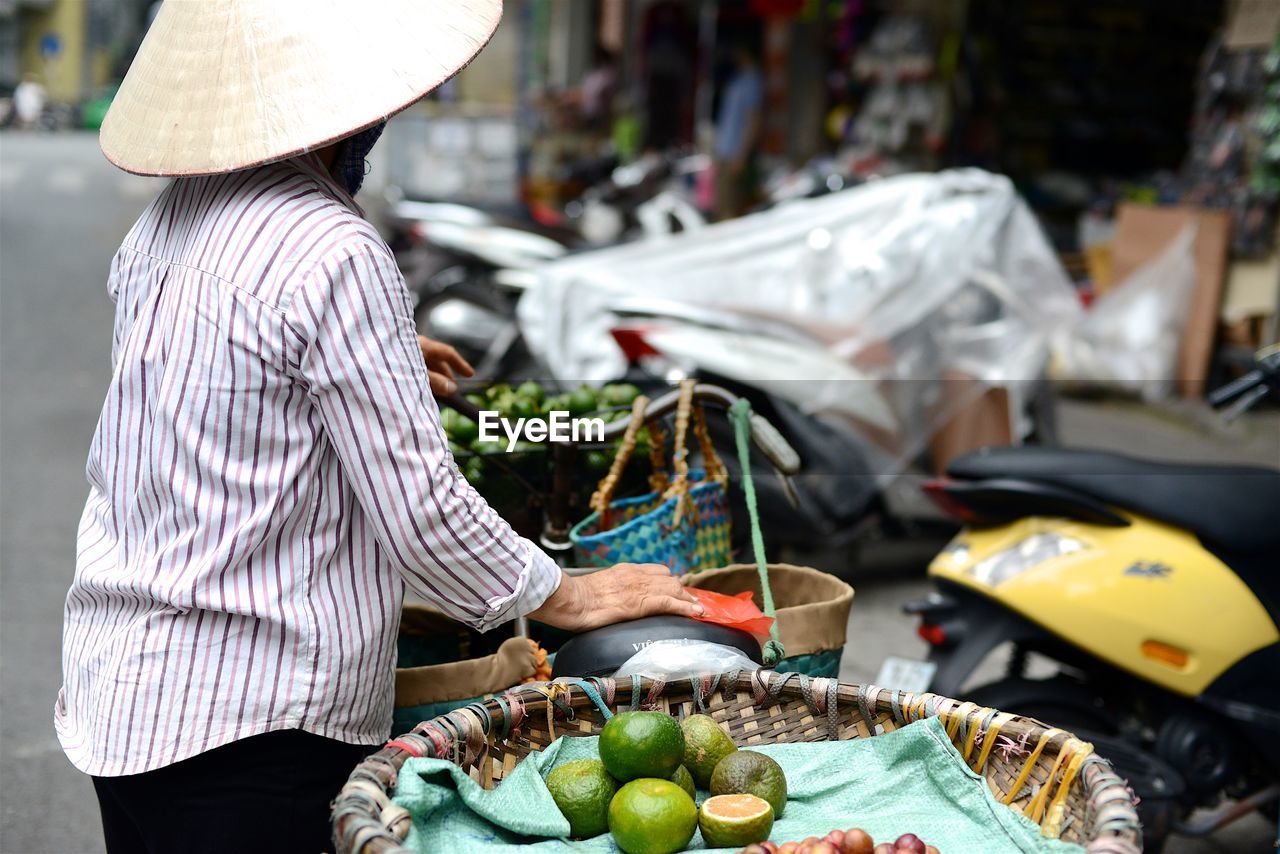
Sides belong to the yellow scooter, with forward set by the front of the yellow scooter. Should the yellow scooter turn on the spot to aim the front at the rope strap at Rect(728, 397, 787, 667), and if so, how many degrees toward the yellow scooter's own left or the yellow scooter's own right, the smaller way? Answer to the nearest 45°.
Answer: approximately 135° to the yellow scooter's own right

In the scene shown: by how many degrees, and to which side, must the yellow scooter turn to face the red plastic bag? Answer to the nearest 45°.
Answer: approximately 135° to its right

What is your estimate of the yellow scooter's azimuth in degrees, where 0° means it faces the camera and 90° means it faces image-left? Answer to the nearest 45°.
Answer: approximately 270°

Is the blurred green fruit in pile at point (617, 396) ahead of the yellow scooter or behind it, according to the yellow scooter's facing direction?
behind

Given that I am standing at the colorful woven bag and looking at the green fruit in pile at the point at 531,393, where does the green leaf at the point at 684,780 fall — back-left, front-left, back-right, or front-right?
back-left

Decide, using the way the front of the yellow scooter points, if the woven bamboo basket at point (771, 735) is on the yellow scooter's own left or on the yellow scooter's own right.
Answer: on the yellow scooter's own right

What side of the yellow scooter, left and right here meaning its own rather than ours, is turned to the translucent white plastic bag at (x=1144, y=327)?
left
